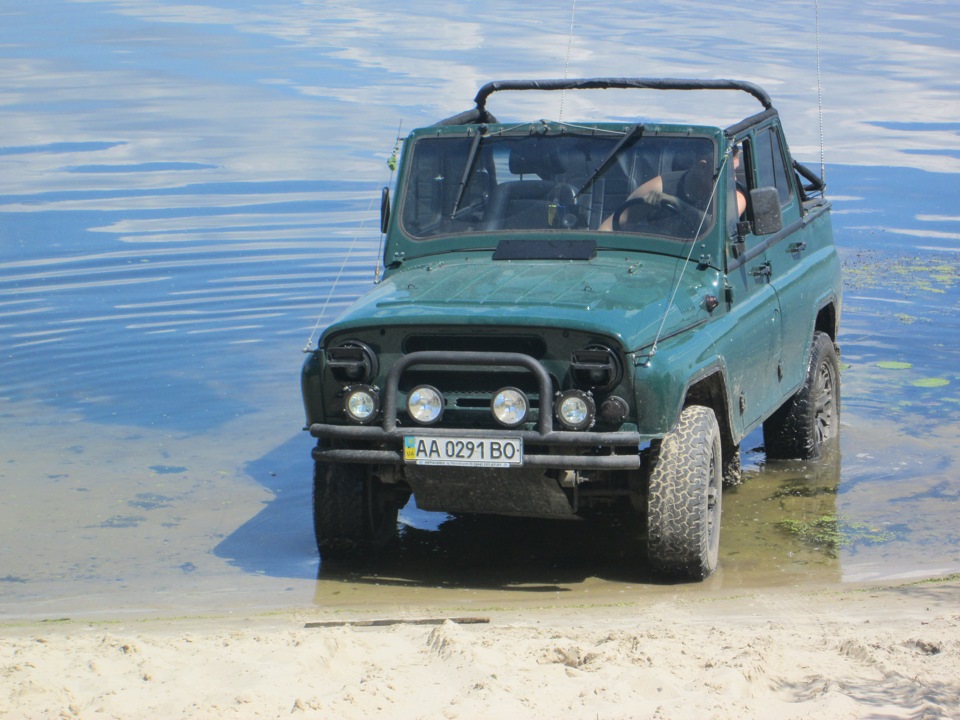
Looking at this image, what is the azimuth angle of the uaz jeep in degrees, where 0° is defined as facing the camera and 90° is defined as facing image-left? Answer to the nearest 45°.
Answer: approximately 45°
